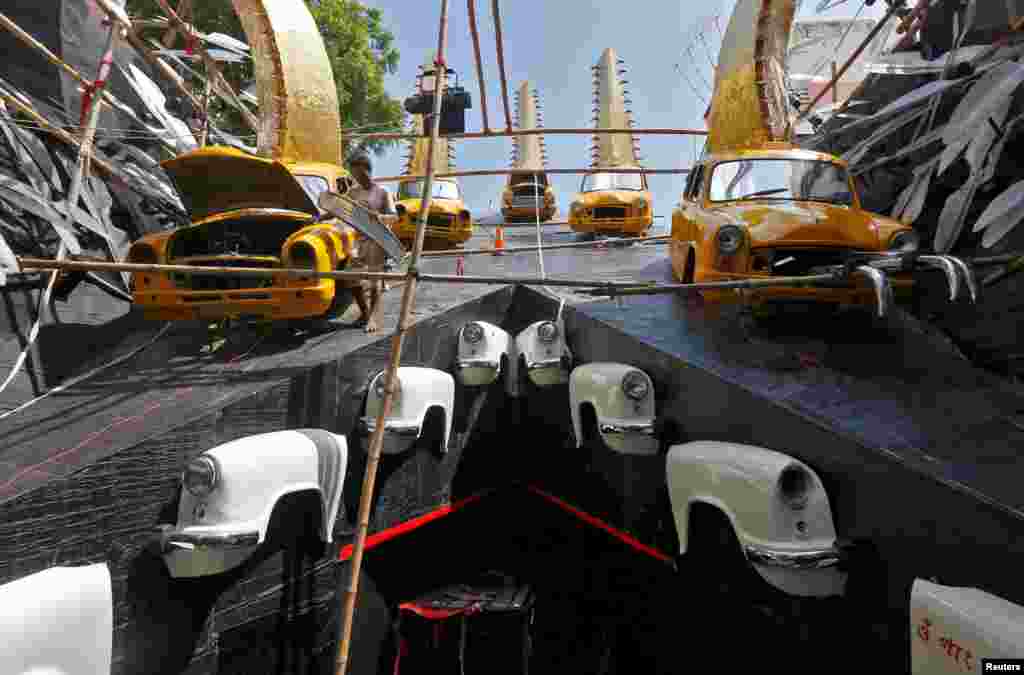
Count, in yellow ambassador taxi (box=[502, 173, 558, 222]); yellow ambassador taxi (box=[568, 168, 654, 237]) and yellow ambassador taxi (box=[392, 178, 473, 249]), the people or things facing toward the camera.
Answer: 3

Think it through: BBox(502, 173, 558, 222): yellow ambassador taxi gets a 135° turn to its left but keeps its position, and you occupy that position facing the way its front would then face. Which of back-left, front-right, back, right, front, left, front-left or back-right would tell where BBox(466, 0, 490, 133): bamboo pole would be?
back-right

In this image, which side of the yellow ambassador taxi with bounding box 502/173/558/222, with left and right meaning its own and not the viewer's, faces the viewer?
front

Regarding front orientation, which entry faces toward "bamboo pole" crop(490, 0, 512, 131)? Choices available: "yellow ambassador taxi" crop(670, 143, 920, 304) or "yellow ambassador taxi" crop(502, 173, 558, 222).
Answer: "yellow ambassador taxi" crop(502, 173, 558, 222)

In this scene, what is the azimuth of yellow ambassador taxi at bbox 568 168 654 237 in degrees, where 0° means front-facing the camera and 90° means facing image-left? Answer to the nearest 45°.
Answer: approximately 0°

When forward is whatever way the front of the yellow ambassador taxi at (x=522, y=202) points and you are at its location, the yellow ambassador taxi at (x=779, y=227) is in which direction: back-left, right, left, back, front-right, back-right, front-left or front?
front

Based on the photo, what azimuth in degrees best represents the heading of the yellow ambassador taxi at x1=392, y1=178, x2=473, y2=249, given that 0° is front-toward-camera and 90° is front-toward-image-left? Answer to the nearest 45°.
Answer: approximately 0°

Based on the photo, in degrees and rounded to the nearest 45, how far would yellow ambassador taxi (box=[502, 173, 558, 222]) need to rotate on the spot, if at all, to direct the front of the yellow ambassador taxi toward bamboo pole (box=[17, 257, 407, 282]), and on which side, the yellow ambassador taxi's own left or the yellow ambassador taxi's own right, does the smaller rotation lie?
0° — it already faces it

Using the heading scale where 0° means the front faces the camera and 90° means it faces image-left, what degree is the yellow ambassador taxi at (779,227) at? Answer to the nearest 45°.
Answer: approximately 315°

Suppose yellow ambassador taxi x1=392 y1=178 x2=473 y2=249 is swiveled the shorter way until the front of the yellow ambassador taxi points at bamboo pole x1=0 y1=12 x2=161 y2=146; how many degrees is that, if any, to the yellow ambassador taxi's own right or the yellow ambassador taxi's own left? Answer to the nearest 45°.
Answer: approximately 45° to the yellow ambassador taxi's own right

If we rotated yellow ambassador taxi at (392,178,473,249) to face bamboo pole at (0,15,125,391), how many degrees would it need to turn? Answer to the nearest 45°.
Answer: approximately 45° to its right
